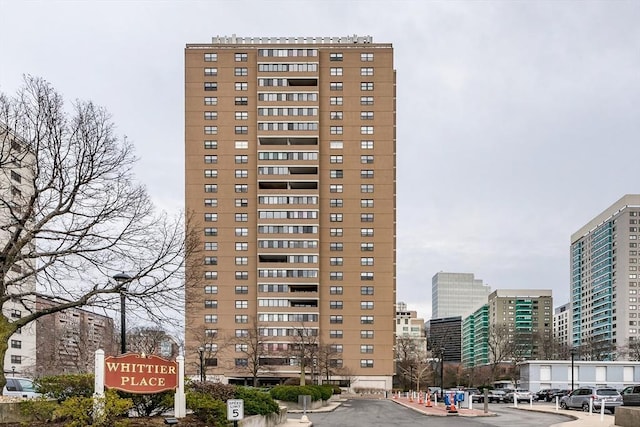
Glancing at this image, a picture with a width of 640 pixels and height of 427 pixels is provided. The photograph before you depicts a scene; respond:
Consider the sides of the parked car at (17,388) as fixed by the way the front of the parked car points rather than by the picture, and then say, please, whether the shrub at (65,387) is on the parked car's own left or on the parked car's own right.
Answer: on the parked car's own right

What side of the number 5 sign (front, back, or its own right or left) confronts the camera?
front

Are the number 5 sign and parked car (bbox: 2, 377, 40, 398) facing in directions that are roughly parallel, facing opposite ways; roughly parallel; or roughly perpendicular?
roughly perpendicular

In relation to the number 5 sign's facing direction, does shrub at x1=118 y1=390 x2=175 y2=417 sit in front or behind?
behind

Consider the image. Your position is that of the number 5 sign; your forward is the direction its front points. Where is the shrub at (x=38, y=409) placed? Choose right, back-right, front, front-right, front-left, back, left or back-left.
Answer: right

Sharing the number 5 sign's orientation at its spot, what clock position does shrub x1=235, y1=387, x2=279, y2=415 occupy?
The shrub is roughly at 6 o'clock from the number 5 sign.

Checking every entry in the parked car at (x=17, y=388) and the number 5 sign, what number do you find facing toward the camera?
1
